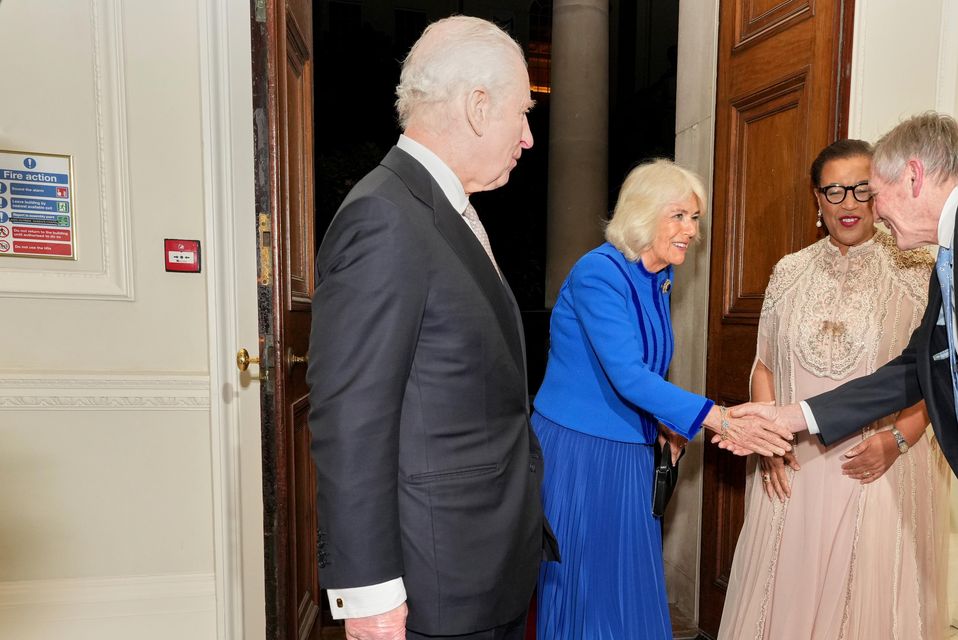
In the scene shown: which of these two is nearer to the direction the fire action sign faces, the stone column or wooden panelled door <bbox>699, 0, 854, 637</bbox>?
the wooden panelled door

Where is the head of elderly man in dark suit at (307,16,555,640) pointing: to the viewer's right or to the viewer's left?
to the viewer's right

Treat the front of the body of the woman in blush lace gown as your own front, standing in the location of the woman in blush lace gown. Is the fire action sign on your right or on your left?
on your right

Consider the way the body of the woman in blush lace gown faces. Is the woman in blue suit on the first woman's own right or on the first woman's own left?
on the first woman's own right

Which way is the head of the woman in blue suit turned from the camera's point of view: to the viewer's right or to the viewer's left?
to the viewer's right

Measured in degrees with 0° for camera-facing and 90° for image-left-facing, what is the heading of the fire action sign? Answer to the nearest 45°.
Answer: approximately 0°

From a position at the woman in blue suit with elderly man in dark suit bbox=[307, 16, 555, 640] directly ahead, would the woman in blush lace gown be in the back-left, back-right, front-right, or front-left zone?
back-left

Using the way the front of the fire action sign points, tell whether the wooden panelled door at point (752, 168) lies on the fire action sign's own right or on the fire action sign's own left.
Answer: on the fire action sign's own left
